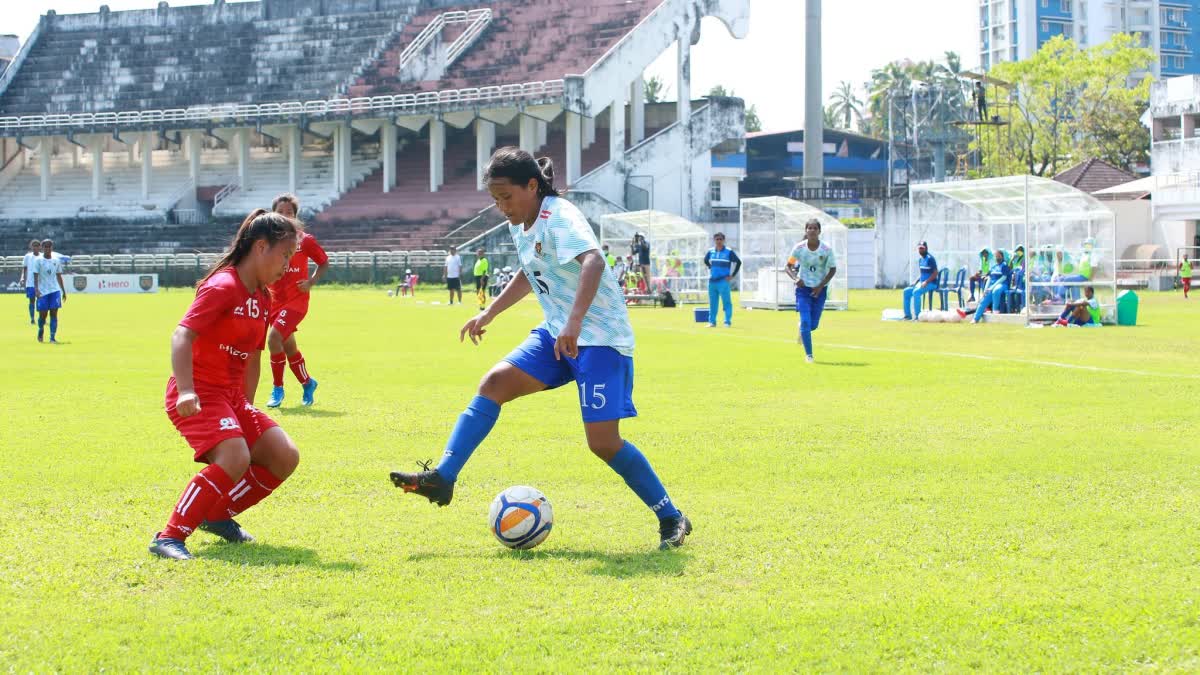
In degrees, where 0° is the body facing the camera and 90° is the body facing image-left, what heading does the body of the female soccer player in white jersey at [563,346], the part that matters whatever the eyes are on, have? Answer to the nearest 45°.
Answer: approximately 45°

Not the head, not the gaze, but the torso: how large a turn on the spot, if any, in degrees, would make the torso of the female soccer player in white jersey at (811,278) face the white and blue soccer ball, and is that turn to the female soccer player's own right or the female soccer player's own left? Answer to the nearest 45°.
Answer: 0° — they already face it

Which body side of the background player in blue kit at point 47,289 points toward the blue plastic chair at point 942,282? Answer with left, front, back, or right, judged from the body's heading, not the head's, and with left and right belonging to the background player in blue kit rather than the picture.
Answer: left

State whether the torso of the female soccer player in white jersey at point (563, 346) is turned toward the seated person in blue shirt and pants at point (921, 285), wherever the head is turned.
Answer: no

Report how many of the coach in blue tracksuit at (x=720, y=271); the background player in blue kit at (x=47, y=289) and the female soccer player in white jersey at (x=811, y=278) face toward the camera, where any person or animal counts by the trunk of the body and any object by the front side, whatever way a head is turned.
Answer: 3

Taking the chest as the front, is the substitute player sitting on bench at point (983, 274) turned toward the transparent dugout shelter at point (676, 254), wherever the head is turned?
no

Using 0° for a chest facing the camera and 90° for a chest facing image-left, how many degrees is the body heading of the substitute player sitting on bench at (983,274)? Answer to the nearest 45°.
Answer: approximately 45°

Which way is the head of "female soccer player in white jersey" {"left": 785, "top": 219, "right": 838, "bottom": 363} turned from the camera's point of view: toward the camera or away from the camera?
toward the camera

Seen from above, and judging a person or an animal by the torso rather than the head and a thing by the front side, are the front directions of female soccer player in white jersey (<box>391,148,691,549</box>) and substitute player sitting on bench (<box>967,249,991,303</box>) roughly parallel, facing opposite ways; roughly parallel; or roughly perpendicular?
roughly parallel

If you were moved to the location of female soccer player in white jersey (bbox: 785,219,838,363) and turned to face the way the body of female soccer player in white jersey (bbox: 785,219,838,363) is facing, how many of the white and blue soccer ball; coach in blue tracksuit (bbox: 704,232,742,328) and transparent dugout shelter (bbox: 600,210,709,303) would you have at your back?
2

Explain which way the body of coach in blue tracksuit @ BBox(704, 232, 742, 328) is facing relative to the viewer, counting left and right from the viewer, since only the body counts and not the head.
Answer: facing the viewer

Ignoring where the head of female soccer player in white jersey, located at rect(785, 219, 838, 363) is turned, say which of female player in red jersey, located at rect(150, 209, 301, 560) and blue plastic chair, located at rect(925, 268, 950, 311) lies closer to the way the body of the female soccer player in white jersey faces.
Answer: the female player in red jersey

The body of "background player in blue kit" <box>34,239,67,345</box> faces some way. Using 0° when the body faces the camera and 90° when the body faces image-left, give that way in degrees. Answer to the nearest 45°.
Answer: approximately 0°

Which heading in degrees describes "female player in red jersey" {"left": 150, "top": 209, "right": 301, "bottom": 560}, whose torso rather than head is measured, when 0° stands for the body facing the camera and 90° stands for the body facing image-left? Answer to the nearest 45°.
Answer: approximately 315°

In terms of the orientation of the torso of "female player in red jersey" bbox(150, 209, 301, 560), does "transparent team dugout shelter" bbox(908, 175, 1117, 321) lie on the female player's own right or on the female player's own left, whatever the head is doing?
on the female player's own left
